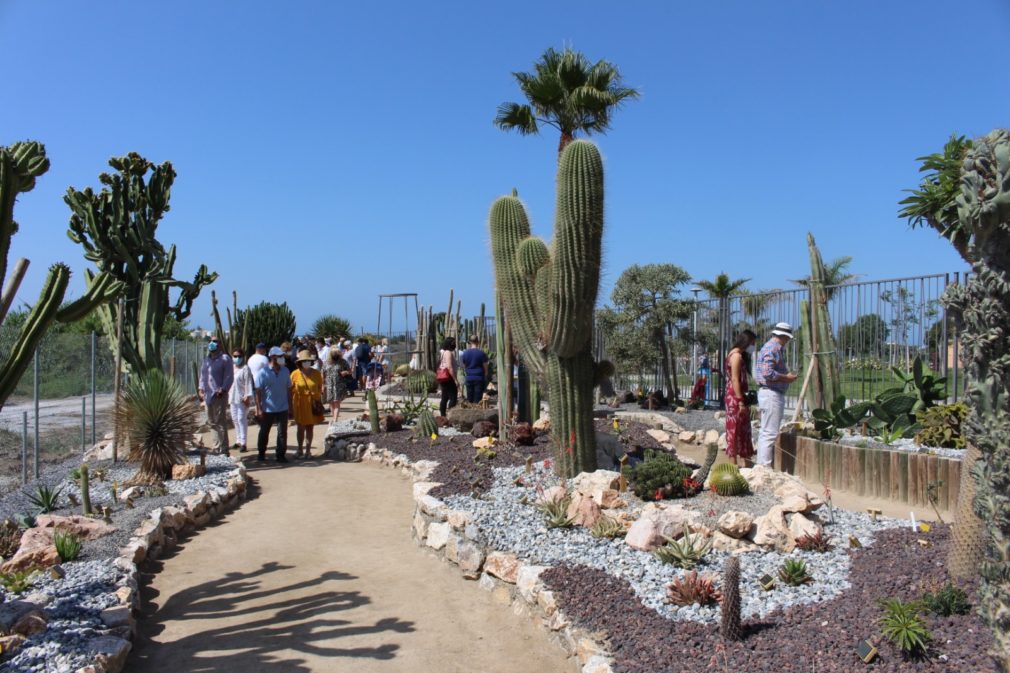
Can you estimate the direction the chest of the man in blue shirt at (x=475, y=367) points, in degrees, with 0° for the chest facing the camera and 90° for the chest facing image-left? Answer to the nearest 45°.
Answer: approximately 180°

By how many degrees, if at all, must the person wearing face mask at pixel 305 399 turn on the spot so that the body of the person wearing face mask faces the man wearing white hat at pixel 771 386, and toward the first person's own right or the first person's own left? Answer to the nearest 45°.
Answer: approximately 45° to the first person's own left

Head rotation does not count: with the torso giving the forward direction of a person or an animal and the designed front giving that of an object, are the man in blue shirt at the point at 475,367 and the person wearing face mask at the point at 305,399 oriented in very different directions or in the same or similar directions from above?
very different directions

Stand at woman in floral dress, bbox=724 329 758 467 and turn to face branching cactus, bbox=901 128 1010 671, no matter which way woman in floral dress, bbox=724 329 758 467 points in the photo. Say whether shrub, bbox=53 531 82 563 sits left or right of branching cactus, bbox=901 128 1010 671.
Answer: right

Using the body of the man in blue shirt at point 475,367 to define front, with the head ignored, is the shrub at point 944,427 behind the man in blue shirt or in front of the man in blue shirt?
behind

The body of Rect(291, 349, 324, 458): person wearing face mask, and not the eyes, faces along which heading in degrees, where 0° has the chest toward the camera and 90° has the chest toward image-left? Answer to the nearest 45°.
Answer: approximately 0°

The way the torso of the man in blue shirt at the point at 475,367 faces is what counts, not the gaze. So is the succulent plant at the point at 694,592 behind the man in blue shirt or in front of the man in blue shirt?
behind

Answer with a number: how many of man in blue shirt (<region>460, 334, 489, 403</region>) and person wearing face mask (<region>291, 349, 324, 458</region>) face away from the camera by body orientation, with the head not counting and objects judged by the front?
1

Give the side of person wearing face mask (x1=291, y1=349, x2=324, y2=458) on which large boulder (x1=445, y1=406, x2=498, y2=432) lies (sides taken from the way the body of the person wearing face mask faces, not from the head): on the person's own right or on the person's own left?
on the person's own left
